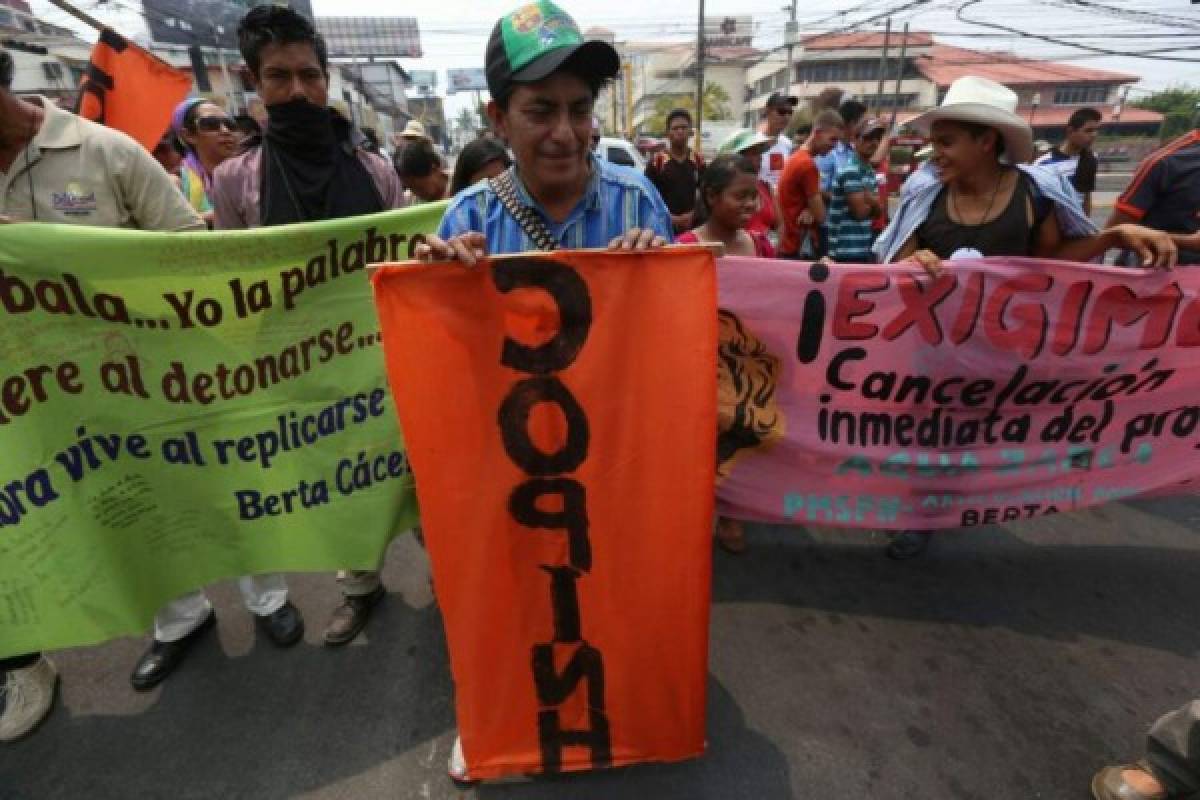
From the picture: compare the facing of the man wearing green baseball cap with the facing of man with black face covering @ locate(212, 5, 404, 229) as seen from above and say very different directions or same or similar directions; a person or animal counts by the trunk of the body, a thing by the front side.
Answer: same or similar directions

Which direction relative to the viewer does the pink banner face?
toward the camera

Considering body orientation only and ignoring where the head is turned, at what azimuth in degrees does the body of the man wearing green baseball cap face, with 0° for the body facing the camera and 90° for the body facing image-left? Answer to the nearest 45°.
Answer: approximately 0°

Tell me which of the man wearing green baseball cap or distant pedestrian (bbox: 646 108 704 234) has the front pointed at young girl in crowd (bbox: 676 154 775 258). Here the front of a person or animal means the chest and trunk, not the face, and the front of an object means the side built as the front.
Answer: the distant pedestrian

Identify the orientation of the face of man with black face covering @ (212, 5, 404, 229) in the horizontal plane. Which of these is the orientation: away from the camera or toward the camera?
toward the camera

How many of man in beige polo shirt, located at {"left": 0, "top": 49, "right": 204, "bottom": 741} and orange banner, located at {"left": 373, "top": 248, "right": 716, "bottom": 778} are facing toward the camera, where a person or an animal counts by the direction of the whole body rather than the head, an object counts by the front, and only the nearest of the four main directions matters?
1

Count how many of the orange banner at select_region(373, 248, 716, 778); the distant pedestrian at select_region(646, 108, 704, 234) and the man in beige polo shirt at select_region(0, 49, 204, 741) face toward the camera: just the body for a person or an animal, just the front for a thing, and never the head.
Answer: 2

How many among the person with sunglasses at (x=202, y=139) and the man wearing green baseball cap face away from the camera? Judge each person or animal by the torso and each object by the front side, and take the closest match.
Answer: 0

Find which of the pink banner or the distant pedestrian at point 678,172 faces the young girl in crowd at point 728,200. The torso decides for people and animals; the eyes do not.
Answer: the distant pedestrian
